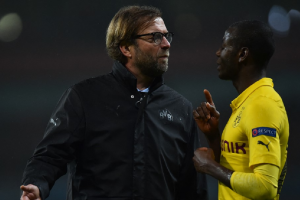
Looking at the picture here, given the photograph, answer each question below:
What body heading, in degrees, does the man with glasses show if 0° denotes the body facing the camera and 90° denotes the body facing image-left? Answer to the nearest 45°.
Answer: approximately 315°
